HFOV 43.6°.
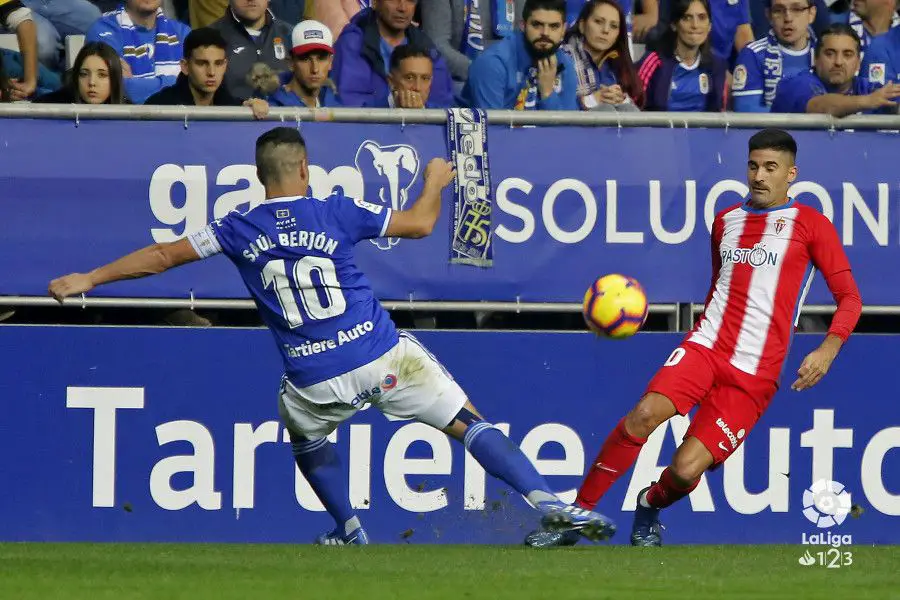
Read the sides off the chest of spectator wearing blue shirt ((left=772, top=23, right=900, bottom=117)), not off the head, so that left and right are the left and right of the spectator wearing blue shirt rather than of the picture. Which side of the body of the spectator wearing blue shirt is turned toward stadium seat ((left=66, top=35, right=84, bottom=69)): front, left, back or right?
right

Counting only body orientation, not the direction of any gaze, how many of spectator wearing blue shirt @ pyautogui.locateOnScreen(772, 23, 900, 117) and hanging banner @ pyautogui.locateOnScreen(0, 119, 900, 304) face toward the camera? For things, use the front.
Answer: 2

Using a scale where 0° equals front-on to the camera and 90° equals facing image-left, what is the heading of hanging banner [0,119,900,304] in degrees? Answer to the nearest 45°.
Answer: approximately 0°
